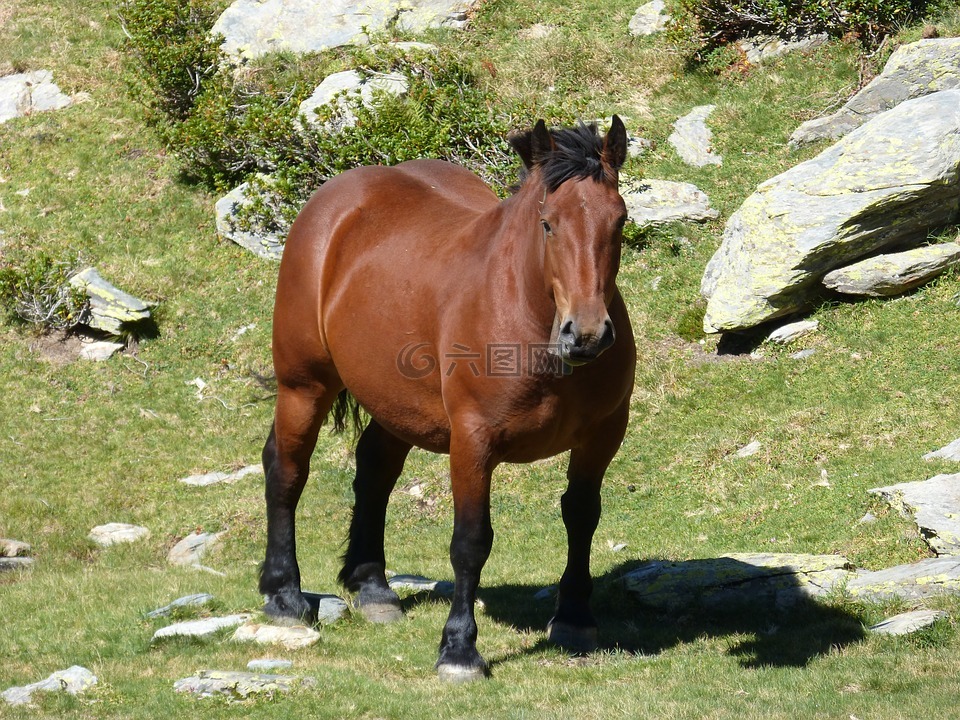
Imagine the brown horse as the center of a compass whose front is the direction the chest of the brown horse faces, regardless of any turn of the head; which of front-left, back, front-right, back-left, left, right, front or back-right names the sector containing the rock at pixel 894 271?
left

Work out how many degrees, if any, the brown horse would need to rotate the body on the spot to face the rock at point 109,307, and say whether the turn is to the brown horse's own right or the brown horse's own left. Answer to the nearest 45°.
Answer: approximately 180°

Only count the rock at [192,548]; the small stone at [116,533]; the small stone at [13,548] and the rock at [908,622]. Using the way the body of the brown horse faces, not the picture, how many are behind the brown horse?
3

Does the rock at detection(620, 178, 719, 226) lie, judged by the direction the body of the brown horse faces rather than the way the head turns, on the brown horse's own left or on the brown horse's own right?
on the brown horse's own left

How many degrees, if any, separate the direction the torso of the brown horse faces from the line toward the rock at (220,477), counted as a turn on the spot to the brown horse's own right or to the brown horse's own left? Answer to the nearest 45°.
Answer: approximately 180°

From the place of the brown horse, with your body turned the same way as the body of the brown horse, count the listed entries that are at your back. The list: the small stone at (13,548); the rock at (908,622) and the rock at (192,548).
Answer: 2

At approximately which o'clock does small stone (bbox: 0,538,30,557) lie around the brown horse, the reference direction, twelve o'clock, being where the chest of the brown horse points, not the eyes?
The small stone is roughly at 6 o'clock from the brown horse.

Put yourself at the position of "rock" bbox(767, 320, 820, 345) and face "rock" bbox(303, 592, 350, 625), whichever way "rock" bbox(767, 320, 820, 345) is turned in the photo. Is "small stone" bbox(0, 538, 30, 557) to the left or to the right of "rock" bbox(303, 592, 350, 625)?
right

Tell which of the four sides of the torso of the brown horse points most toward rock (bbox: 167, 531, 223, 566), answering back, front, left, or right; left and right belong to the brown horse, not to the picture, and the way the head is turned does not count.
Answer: back

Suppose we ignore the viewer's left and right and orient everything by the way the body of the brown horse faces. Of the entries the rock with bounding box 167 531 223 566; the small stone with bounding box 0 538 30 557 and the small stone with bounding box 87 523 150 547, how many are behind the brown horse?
3

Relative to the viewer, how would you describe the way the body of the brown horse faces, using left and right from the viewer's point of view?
facing the viewer and to the right of the viewer

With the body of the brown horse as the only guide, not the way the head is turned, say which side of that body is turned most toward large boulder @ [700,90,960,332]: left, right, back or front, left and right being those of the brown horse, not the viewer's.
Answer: left

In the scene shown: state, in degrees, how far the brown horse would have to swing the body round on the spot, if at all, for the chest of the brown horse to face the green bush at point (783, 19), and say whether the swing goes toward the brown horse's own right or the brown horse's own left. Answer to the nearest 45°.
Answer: approximately 90° to the brown horse's own left

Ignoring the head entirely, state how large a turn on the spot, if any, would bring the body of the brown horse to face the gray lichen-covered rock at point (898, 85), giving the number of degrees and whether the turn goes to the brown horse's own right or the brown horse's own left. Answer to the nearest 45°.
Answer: approximately 90° to the brown horse's own left

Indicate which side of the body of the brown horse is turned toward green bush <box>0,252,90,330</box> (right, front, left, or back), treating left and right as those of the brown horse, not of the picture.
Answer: back
